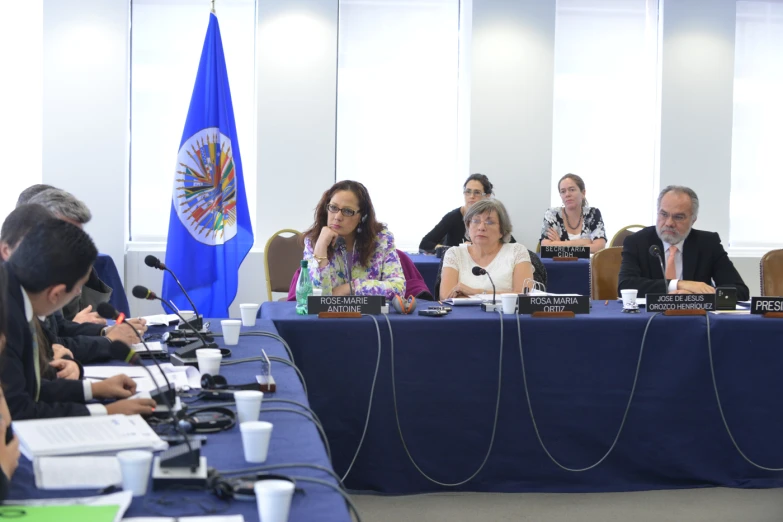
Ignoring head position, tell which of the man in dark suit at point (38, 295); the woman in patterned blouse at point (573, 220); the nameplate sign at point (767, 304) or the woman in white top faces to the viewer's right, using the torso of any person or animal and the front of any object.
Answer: the man in dark suit

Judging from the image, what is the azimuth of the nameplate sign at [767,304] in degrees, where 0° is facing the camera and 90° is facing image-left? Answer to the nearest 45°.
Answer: approximately 0°

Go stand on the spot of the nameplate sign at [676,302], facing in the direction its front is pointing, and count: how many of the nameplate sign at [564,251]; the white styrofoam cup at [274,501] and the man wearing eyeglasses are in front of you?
1

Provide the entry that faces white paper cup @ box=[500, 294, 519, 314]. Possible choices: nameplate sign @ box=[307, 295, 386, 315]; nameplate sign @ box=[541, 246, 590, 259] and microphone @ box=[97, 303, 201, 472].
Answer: nameplate sign @ box=[541, 246, 590, 259]

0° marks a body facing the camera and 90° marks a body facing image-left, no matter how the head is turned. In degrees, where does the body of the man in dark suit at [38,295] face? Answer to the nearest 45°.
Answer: approximately 270°

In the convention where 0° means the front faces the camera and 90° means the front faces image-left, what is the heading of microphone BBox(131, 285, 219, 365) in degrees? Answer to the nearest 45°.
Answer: approximately 90°
